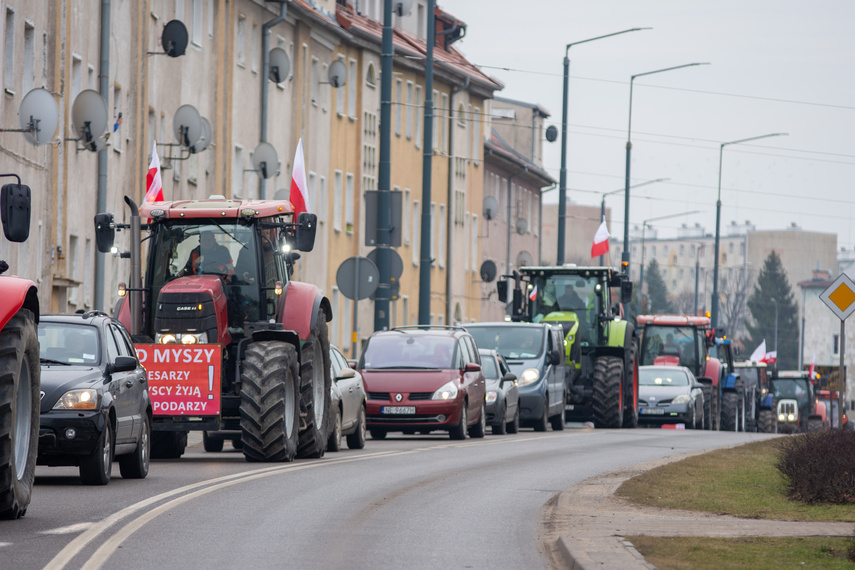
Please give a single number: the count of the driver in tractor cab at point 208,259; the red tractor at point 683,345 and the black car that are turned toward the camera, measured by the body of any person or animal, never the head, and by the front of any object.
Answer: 3

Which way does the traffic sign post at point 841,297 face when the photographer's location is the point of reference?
facing the viewer

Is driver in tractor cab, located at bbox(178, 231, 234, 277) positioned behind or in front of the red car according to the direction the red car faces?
in front

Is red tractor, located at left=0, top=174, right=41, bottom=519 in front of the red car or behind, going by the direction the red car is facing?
in front

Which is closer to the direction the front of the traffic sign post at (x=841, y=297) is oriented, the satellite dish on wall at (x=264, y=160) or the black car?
the black car

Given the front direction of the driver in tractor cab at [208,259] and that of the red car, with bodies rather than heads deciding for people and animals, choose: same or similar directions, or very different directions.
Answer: same or similar directions

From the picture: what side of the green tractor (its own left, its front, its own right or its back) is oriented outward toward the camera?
front

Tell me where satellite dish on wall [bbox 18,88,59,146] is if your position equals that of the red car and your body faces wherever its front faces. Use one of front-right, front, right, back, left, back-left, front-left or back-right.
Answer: right
